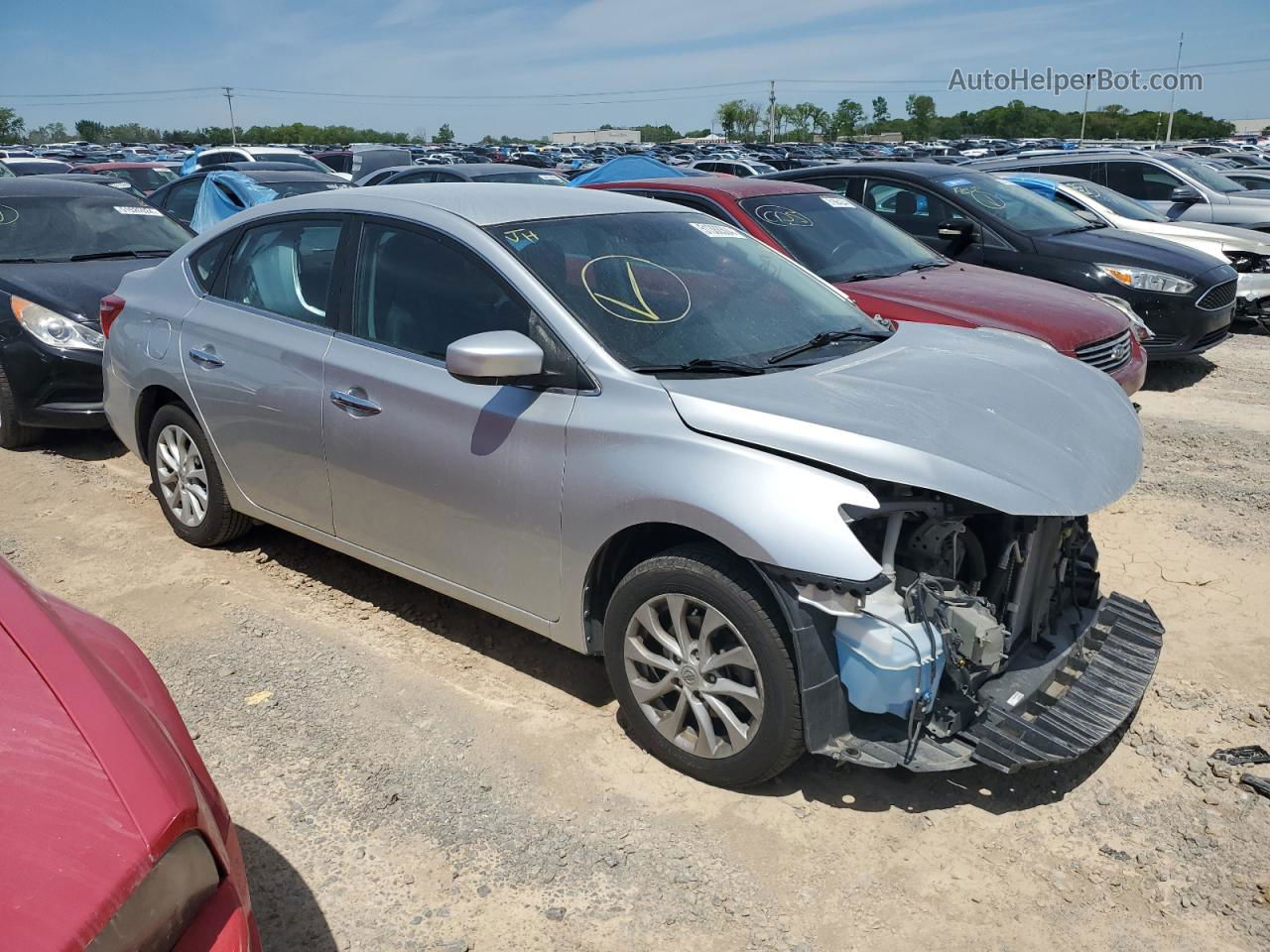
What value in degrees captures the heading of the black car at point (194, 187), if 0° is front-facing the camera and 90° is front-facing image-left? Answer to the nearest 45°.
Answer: approximately 315°

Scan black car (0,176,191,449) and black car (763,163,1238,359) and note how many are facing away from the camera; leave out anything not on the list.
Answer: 0

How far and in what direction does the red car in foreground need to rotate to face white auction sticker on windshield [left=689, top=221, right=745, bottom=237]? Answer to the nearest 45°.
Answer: approximately 90° to its left

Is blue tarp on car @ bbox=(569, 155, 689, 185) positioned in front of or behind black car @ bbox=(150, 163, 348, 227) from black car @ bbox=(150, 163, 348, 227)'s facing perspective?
in front

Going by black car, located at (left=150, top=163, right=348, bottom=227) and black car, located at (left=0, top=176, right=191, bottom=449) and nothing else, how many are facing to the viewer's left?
0

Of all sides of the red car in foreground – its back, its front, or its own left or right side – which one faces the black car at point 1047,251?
left

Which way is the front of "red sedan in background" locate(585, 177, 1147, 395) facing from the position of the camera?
facing the viewer and to the right of the viewer

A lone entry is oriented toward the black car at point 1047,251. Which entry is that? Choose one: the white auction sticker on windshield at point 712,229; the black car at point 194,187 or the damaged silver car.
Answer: the black car at point 194,187

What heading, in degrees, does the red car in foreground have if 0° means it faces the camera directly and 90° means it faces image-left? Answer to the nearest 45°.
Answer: approximately 315°

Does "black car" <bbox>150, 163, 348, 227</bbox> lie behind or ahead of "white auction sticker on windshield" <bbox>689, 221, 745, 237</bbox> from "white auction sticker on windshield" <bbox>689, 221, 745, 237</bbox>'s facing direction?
behind
